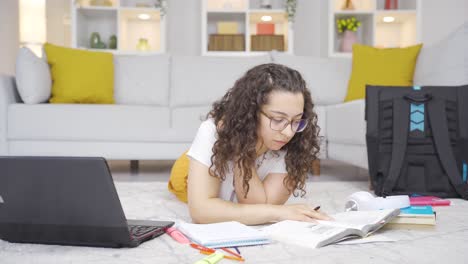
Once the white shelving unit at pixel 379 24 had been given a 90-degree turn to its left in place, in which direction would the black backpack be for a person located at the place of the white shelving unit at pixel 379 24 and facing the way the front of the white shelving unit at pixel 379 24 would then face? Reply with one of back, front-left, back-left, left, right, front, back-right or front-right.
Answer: right

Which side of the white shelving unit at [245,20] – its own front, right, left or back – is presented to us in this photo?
front

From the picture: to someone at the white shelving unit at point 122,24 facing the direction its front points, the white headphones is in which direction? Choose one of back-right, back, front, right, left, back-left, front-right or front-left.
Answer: front

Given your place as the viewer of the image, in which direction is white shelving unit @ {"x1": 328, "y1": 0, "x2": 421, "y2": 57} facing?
facing the viewer

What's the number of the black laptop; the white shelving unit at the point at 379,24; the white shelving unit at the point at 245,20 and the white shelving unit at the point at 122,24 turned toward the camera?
3

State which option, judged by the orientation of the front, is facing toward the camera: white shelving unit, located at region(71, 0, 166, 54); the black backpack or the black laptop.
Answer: the white shelving unit

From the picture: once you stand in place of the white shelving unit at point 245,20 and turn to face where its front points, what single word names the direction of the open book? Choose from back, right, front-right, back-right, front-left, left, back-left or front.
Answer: front

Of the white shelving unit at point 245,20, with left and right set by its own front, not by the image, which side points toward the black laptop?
front

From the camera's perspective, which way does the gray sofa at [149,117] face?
toward the camera

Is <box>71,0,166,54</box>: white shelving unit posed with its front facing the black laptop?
yes

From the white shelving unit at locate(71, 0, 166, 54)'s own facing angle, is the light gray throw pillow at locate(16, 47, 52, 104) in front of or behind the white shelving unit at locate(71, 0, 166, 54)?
in front

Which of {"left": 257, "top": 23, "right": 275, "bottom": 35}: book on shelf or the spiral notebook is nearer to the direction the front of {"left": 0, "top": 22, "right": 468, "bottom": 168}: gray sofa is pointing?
the spiral notebook

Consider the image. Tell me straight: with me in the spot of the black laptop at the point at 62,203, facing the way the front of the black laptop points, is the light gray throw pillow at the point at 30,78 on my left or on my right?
on my left

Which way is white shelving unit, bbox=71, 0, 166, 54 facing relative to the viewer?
toward the camera

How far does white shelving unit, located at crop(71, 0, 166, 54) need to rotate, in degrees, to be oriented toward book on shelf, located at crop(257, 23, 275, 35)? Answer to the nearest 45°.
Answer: approximately 90° to its left

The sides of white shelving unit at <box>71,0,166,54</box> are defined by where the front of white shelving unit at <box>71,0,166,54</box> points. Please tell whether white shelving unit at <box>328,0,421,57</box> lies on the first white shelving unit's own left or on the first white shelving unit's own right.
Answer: on the first white shelving unit's own left
